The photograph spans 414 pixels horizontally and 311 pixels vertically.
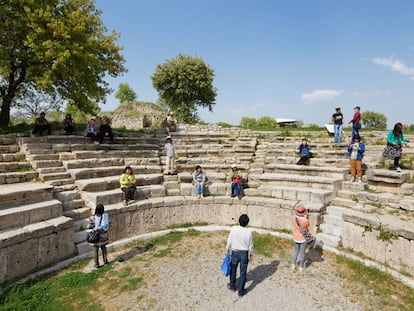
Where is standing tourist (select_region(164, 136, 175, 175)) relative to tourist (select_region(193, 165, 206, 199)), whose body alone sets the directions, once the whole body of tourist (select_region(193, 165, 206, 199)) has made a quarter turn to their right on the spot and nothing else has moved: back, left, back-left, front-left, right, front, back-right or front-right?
front-right

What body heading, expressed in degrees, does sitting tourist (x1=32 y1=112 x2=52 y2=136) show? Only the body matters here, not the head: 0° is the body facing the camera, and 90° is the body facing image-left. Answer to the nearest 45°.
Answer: approximately 0°

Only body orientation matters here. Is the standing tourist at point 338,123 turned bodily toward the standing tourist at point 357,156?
yes

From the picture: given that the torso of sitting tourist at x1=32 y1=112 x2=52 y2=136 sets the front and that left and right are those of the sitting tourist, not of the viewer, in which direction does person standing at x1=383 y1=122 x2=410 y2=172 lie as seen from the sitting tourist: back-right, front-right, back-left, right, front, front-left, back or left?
front-left

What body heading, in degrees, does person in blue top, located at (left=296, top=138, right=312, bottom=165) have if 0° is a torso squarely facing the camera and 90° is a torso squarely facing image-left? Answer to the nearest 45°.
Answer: approximately 0°

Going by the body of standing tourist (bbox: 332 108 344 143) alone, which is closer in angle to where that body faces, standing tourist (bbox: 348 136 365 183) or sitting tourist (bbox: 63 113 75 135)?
the standing tourist

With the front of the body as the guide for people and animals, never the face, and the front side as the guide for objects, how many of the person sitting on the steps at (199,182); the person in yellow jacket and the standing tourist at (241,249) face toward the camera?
2

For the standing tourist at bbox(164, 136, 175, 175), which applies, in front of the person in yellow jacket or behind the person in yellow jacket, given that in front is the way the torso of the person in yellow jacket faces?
behind
